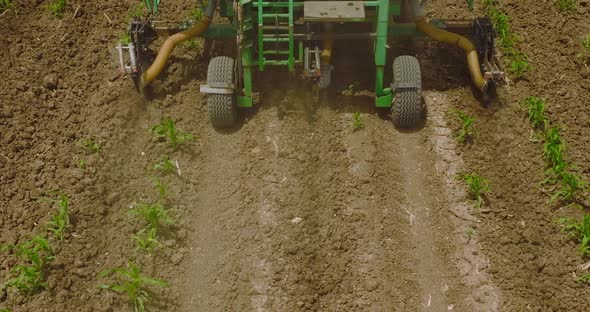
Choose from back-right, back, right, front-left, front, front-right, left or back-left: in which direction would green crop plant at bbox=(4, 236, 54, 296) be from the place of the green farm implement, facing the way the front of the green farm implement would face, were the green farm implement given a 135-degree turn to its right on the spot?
right

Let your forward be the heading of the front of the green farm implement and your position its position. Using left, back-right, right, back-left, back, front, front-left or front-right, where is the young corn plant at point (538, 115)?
right

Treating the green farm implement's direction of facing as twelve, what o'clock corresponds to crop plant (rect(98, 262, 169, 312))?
The crop plant is roughly at 7 o'clock from the green farm implement.

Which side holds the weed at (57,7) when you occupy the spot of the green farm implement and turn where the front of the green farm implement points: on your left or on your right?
on your left

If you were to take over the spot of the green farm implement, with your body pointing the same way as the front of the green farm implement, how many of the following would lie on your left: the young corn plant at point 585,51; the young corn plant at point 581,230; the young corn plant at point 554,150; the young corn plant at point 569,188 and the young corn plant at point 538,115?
0

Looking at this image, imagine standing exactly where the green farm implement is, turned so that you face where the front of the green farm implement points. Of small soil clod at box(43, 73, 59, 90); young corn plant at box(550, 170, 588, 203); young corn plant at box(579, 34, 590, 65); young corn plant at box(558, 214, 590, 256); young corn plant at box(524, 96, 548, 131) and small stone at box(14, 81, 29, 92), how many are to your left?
2

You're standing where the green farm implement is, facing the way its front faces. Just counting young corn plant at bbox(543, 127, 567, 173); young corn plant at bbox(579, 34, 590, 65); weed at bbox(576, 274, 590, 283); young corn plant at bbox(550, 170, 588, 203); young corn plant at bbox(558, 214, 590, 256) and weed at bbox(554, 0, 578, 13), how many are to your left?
0

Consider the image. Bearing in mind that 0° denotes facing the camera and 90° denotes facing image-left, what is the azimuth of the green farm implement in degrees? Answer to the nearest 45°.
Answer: approximately 180°

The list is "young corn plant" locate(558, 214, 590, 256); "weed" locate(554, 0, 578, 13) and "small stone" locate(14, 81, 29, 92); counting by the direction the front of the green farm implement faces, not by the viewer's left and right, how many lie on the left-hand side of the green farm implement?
1

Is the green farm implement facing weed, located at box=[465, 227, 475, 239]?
no

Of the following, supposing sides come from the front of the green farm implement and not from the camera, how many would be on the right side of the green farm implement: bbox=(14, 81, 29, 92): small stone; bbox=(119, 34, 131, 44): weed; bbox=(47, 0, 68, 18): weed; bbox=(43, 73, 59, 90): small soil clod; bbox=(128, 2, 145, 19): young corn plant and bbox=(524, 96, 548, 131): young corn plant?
1

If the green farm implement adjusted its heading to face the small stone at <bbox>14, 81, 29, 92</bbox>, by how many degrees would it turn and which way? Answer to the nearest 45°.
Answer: approximately 90° to its left

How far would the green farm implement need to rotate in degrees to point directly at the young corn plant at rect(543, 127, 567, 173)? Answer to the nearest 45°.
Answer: approximately 90° to its right

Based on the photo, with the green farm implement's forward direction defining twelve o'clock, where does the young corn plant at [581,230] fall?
The young corn plant is roughly at 4 o'clock from the green farm implement.

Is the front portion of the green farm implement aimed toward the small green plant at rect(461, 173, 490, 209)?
no

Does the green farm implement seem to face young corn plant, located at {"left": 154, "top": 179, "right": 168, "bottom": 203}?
no

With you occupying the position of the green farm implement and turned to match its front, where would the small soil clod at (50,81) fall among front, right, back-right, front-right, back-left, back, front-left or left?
left

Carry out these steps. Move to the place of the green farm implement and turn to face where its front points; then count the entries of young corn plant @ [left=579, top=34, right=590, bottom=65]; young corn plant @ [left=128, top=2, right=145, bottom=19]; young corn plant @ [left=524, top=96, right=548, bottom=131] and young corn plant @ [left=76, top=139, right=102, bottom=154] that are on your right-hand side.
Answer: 2

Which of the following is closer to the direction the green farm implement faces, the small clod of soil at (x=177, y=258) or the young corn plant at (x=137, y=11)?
the young corn plant
